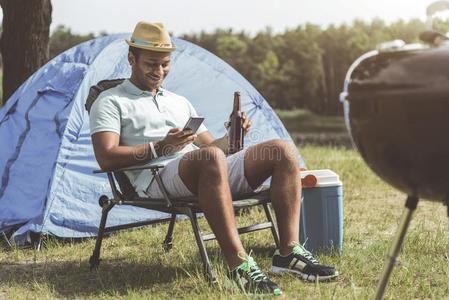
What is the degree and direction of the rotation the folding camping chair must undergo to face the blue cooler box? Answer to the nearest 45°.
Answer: approximately 45° to its left

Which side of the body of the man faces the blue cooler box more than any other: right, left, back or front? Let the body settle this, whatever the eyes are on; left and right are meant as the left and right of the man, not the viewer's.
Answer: left

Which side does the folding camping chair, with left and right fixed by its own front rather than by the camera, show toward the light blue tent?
back

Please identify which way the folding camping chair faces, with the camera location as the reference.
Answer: facing the viewer and to the right of the viewer

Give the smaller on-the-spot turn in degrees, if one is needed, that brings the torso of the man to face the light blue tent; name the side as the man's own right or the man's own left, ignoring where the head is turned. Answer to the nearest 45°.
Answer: approximately 180°

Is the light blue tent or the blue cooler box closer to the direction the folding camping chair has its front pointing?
the blue cooler box

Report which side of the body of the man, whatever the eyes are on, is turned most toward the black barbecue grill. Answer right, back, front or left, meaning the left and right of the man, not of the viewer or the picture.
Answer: front

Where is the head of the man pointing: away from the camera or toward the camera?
toward the camera

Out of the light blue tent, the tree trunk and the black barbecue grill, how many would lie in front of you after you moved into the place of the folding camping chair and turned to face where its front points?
1

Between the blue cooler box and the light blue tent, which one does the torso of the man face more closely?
the blue cooler box

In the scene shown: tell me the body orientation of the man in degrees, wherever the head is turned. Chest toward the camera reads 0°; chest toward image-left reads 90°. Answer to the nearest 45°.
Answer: approximately 315°

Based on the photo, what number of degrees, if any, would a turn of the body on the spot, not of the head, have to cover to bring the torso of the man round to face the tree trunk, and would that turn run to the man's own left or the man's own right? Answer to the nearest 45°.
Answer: approximately 180°

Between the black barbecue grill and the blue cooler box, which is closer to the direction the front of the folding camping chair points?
the black barbecue grill

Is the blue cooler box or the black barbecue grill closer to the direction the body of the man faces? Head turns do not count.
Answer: the black barbecue grill

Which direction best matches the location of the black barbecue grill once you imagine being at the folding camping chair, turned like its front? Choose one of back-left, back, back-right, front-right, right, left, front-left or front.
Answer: front
